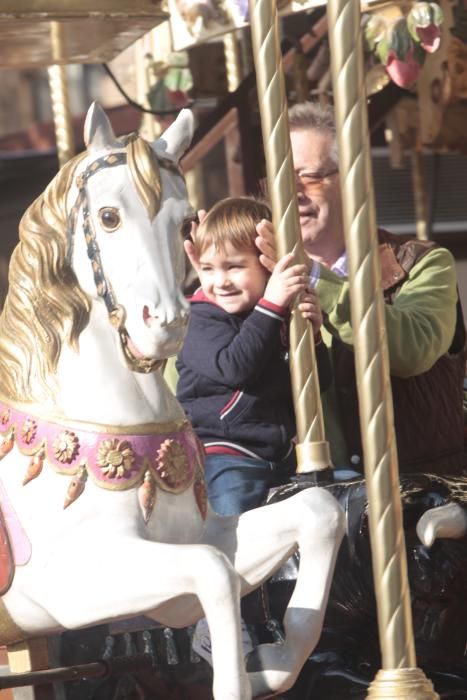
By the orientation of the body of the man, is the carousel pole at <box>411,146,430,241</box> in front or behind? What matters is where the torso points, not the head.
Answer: behind

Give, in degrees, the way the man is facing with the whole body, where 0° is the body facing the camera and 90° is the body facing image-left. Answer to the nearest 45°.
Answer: approximately 45°
